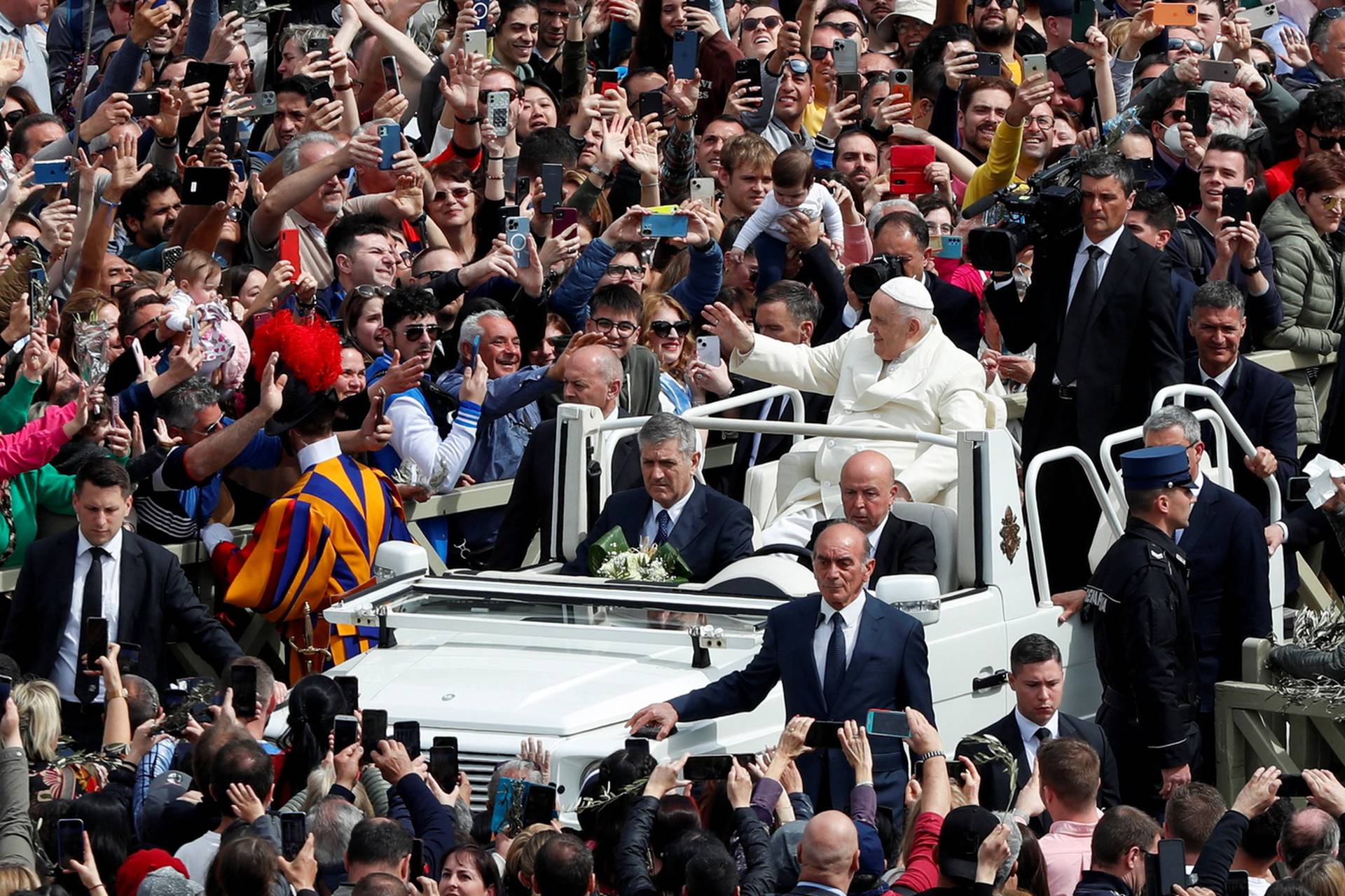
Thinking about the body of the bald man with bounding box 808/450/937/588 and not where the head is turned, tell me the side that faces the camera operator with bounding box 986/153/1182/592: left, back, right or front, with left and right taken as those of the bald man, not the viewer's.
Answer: back

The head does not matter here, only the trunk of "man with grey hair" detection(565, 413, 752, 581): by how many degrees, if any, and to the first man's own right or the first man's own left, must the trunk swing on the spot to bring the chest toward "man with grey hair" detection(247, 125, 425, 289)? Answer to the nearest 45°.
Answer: approximately 90° to the first man's own right

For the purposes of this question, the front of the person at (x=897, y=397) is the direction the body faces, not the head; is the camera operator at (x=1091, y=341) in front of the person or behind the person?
behind

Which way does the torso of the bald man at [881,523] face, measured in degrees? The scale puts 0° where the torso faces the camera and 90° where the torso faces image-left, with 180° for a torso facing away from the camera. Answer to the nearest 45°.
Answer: approximately 45°

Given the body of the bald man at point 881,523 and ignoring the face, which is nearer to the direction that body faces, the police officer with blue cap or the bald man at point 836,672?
the bald man

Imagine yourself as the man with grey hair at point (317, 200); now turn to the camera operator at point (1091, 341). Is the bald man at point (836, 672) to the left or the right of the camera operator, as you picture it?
right

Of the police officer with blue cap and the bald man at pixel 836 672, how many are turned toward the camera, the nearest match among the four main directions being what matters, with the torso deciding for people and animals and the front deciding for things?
1
